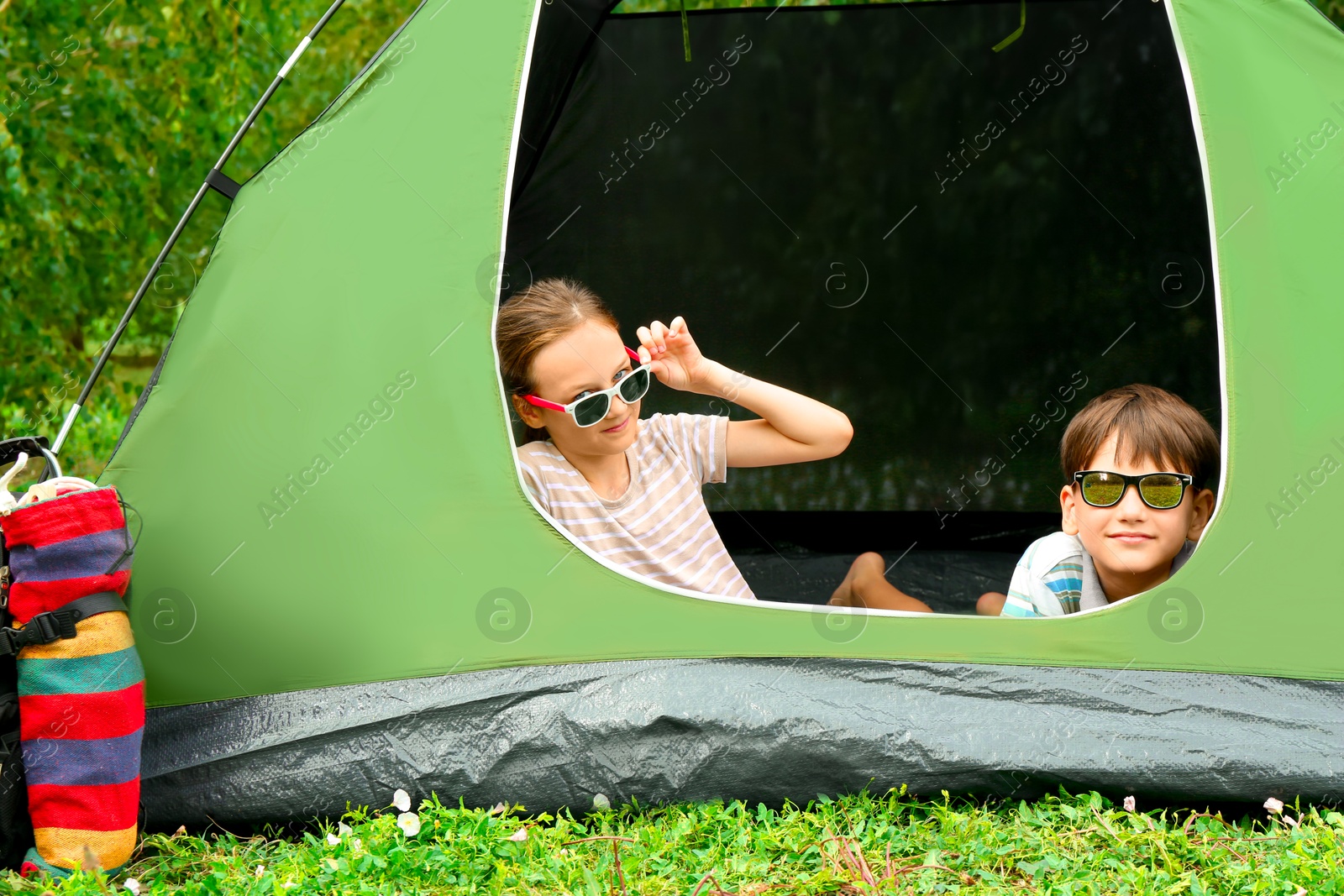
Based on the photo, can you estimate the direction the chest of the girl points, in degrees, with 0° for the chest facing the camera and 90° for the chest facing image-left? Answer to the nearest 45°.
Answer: approximately 0°

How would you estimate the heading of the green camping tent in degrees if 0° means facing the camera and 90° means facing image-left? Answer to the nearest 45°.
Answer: approximately 0°
